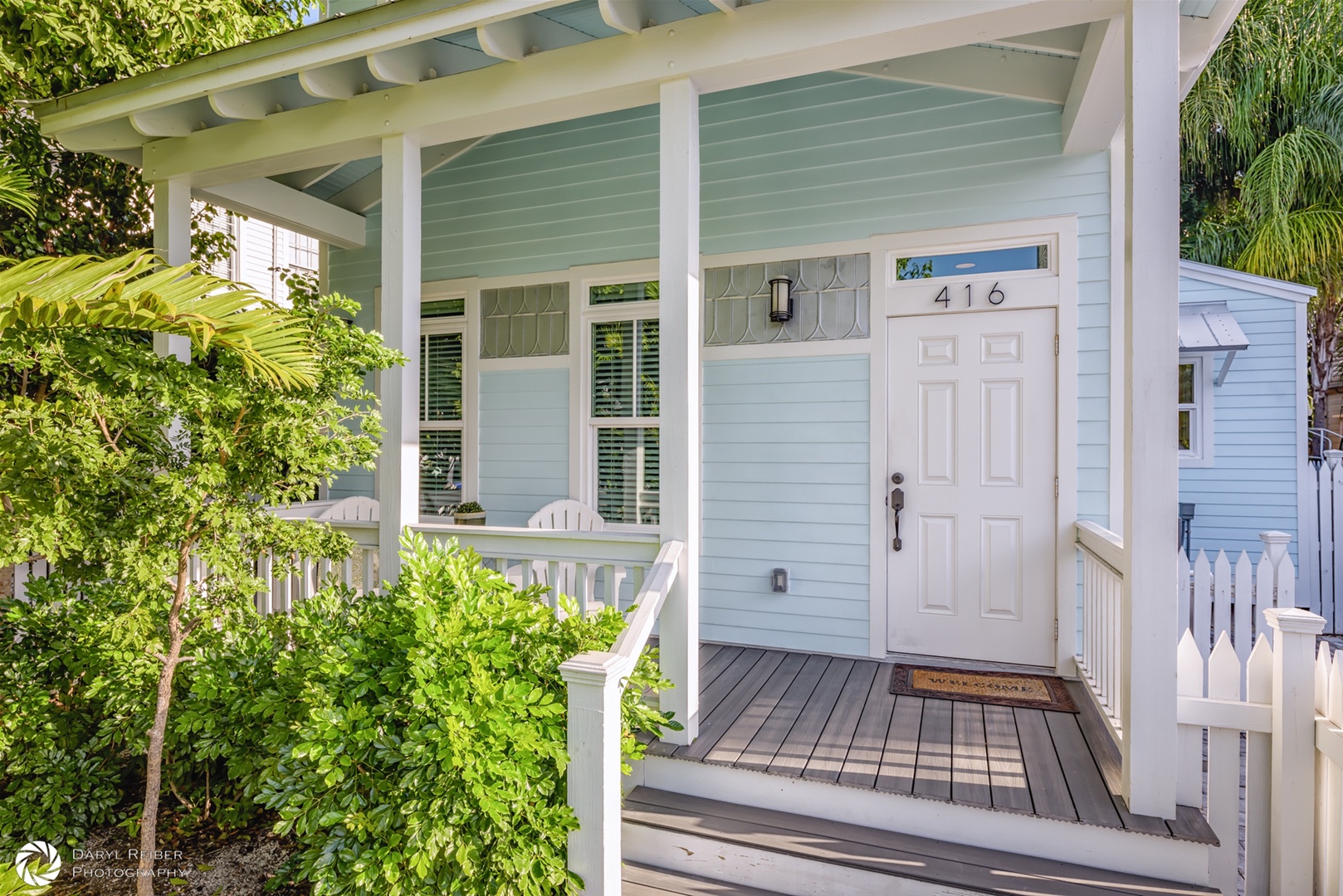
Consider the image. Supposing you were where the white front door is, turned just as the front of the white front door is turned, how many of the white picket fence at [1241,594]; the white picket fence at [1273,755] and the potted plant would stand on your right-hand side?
1

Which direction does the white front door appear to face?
toward the camera

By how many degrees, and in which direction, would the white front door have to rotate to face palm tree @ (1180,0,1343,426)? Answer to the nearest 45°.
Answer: approximately 135° to its left

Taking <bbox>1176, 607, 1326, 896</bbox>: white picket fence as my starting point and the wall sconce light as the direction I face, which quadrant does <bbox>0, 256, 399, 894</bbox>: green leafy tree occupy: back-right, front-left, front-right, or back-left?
front-left

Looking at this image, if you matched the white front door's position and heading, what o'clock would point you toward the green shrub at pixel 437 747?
The green shrub is roughly at 1 o'clock from the white front door.

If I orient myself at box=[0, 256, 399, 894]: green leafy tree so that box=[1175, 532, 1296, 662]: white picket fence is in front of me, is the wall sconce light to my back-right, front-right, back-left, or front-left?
front-left

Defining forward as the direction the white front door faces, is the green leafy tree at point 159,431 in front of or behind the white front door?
in front

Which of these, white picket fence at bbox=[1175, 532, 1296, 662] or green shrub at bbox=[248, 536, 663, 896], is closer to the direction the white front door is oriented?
the green shrub

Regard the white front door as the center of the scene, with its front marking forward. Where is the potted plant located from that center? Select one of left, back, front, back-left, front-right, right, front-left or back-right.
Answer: right

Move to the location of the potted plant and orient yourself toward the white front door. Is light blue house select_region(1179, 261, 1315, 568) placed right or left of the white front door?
left

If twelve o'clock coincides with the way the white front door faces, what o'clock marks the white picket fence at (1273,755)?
The white picket fence is roughly at 11 o'clock from the white front door.

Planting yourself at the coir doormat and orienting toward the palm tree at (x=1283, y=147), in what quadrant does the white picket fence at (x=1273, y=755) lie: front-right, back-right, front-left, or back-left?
back-right
